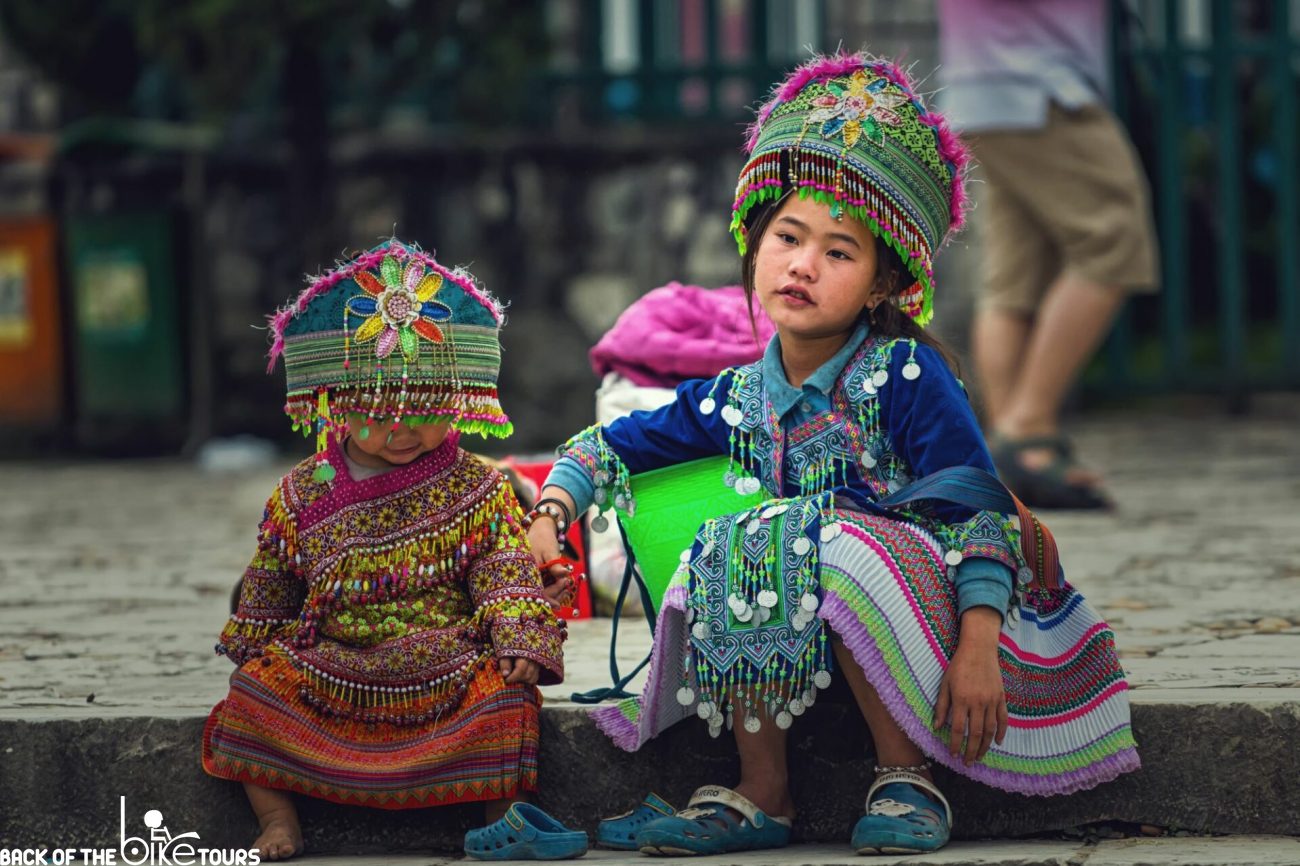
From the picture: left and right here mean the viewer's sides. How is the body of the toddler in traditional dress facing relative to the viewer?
facing the viewer

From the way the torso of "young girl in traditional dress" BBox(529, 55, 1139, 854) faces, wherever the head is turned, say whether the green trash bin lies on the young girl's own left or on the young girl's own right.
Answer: on the young girl's own right

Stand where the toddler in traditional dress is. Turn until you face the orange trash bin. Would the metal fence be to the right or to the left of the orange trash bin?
right

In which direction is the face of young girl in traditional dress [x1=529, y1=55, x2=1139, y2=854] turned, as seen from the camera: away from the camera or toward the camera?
toward the camera

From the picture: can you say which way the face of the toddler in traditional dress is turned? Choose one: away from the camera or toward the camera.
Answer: toward the camera

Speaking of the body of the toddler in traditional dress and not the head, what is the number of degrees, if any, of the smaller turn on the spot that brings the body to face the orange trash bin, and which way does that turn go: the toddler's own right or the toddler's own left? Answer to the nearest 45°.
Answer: approximately 180°

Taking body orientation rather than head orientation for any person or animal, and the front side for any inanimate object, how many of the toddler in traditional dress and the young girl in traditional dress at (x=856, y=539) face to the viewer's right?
0

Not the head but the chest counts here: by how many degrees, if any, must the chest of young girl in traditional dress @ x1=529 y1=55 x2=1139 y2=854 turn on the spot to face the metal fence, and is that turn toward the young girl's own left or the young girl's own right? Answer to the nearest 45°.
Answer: approximately 135° to the young girl's own right

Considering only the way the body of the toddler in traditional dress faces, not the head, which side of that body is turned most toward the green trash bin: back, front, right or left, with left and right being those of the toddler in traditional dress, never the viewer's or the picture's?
back
